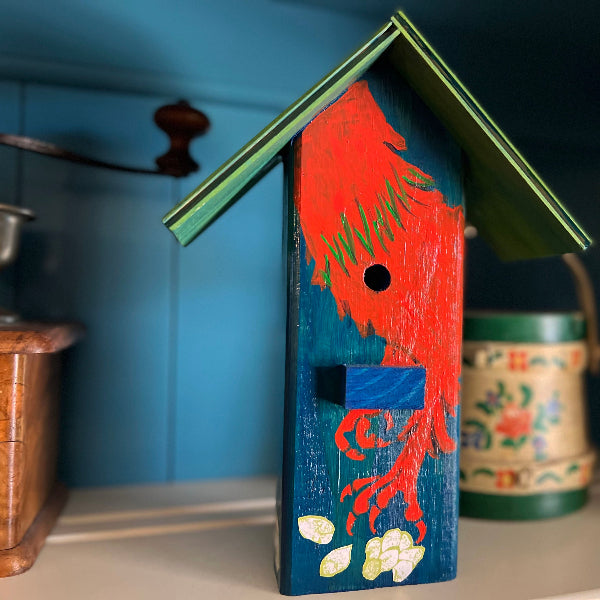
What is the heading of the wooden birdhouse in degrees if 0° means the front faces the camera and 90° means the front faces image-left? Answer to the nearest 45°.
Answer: approximately 0°
